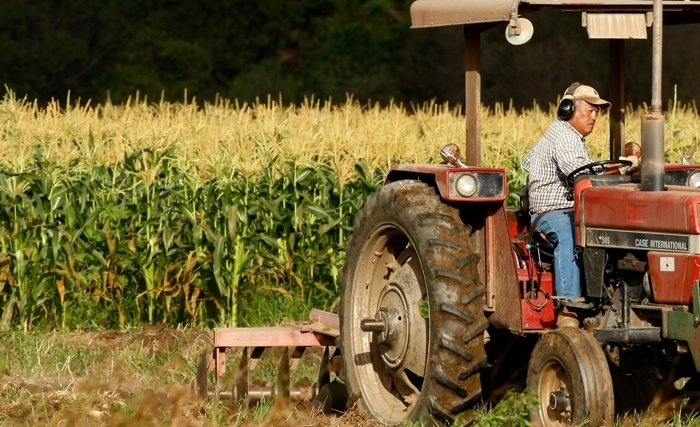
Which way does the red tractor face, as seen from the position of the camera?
facing the viewer and to the right of the viewer
